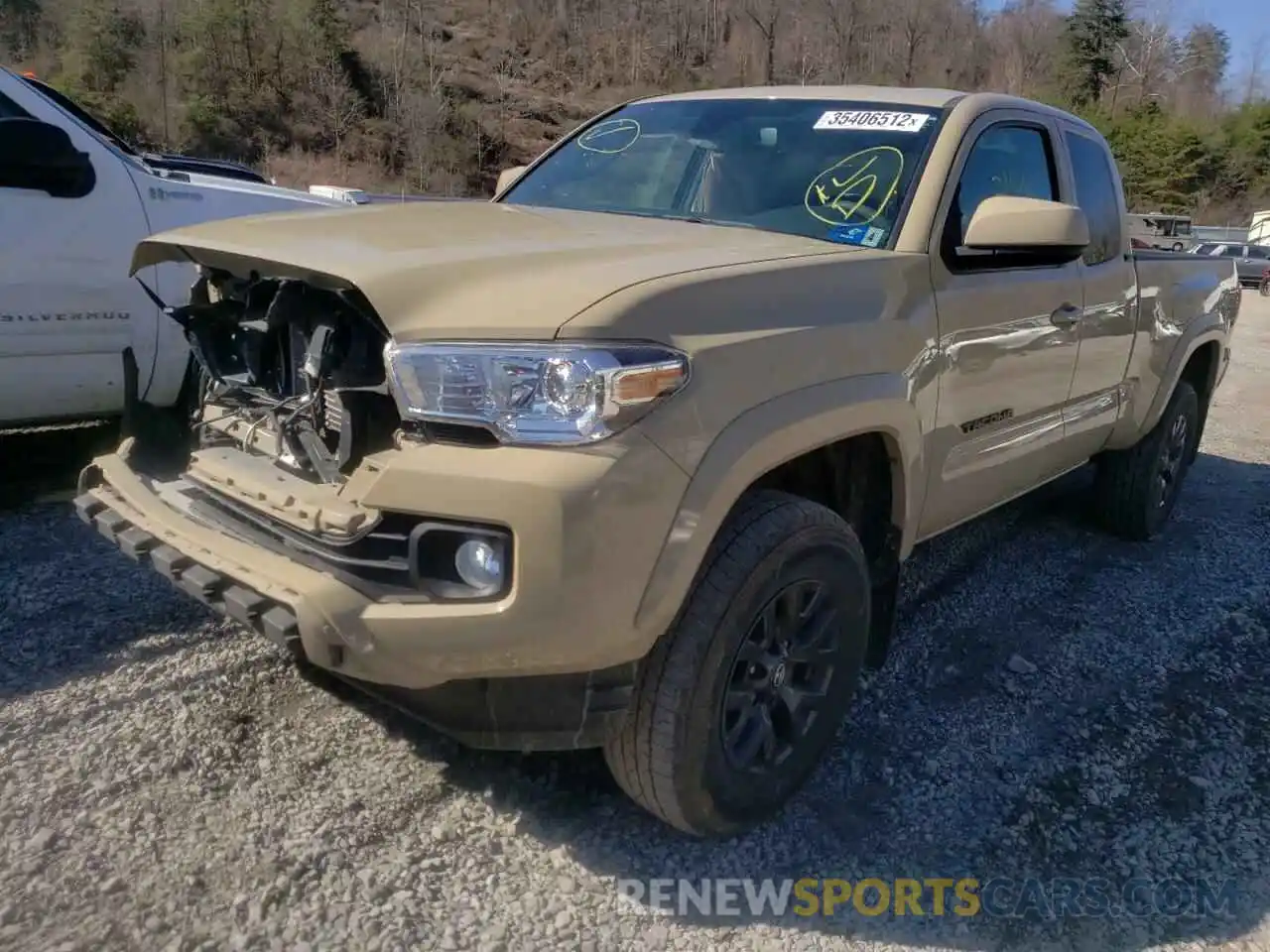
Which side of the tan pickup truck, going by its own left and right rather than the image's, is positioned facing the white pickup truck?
right

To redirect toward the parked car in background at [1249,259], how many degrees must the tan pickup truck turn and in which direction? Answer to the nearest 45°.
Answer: approximately 180°

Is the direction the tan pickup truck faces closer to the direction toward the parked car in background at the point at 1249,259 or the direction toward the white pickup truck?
the white pickup truck

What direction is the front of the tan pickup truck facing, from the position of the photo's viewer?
facing the viewer and to the left of the viewer
